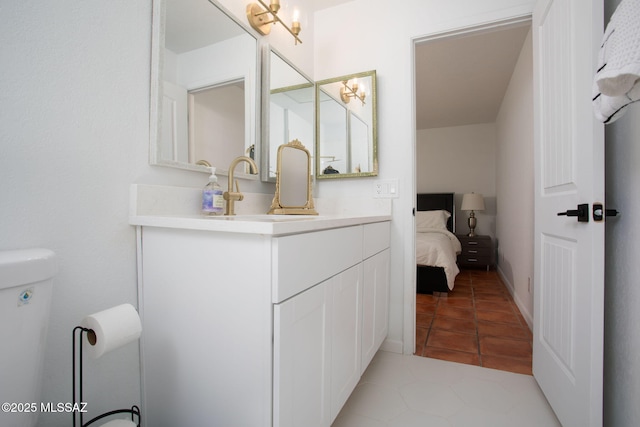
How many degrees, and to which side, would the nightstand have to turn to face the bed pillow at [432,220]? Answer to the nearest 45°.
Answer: approximately 90° to its right

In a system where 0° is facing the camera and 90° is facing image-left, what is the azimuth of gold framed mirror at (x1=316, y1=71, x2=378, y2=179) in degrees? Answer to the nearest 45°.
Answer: approximately 45°

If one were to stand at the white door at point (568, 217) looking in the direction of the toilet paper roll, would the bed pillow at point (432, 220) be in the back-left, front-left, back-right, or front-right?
back-right

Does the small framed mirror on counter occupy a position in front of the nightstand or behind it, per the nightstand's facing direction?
in front

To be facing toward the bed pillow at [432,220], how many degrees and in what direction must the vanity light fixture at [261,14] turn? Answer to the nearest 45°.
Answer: approximately 90° to its left

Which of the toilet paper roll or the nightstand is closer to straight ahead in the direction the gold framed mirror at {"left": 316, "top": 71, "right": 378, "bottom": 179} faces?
the toilet paper roll

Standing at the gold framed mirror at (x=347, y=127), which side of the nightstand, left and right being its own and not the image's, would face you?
front

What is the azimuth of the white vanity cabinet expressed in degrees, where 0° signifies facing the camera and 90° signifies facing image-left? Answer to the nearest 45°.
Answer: approximately 315°
